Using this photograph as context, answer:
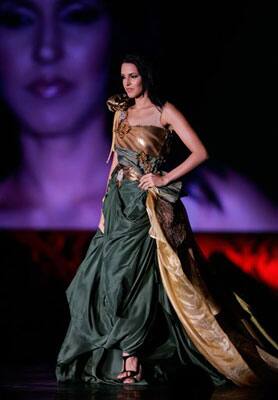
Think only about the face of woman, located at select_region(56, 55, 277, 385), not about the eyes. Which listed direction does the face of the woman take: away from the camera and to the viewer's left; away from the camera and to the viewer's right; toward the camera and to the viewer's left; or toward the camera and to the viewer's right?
toward the camera and to the viewer's left

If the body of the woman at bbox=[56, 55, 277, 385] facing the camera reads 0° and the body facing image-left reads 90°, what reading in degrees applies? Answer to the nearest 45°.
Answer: approximately 45°
